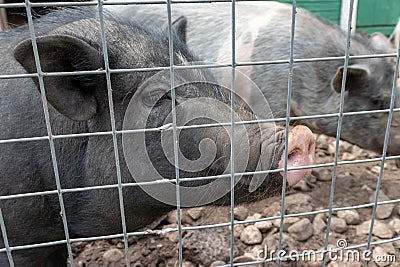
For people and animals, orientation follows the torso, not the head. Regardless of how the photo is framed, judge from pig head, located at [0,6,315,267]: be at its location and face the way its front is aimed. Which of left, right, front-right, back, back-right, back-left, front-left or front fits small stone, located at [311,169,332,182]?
front-left

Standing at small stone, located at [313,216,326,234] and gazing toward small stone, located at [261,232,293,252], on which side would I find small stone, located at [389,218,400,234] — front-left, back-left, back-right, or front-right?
back-left

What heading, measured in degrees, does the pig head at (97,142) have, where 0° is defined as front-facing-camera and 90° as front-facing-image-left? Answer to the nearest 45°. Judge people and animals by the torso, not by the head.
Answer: approximately 270°

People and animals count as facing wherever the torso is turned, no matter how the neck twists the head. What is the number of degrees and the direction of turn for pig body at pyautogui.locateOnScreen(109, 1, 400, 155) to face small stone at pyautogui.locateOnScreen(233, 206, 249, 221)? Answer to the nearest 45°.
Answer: approximately 135° to its right

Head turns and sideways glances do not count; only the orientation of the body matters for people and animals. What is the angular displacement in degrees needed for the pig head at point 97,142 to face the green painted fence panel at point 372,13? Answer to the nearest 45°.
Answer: approximately 45° to its left

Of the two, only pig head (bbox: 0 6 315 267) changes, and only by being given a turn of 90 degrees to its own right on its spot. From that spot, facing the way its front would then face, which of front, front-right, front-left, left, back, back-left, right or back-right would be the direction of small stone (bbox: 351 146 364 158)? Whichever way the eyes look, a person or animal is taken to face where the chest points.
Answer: back-left

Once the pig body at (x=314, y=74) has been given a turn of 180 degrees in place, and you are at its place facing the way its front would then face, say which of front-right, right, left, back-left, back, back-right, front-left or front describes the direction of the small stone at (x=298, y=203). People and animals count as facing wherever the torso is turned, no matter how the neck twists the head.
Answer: left

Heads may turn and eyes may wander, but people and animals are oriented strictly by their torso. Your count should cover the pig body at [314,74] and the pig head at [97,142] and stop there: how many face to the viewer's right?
2

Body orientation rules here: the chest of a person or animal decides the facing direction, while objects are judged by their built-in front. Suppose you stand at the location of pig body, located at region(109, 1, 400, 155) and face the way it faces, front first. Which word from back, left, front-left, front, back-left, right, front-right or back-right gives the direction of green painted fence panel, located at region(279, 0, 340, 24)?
left

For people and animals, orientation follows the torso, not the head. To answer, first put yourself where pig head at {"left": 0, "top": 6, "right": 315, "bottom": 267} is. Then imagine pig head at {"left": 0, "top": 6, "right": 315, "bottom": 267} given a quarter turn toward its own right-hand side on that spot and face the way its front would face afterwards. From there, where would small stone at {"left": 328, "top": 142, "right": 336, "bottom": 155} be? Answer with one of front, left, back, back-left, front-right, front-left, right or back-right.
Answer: back-left

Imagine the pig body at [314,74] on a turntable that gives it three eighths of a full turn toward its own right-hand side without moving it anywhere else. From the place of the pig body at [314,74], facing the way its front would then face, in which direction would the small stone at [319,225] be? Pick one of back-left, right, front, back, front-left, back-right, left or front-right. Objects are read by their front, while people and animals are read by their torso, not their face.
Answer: front-left

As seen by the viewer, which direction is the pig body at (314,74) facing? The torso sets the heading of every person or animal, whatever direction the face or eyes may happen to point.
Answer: to the viewer's right

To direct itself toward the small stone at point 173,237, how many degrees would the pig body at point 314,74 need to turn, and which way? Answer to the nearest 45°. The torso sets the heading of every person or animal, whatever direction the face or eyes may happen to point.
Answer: approximately 135° to its right
